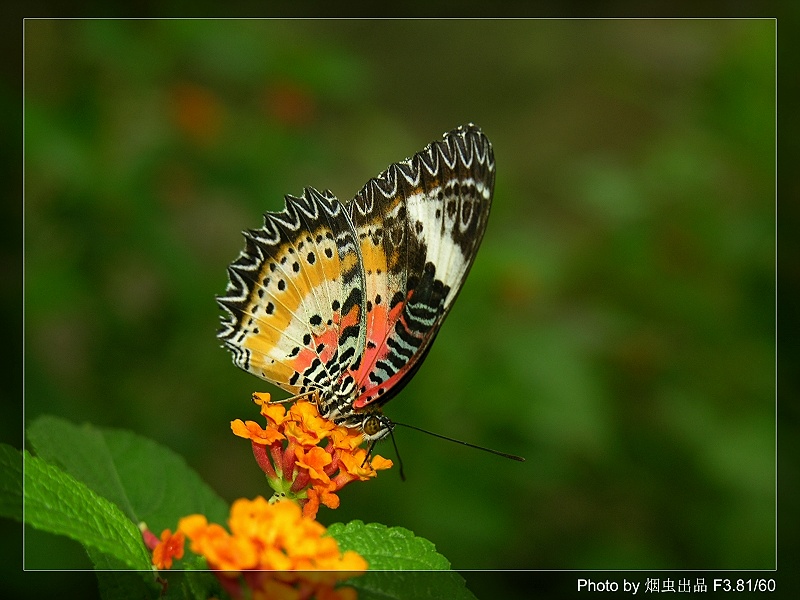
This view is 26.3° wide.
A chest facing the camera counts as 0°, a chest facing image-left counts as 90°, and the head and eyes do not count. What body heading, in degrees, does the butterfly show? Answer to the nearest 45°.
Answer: approximately 270°

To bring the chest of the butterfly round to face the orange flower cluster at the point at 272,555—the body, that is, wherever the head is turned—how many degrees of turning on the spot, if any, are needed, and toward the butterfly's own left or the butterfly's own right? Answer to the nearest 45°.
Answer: approximately 90° to the butterfly's own right

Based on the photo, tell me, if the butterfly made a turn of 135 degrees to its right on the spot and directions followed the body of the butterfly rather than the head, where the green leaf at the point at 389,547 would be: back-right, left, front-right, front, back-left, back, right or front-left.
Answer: front-left

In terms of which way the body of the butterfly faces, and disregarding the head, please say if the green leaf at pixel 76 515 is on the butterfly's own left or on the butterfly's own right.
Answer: on the butterfly's own right
